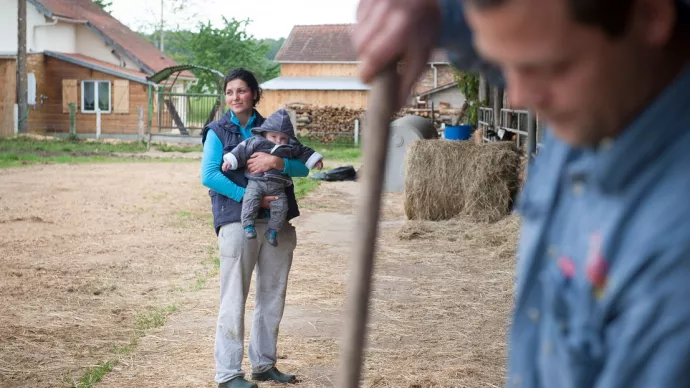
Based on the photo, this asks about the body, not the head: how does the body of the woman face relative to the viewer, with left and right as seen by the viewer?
facing the viewer and to the right of the viewer

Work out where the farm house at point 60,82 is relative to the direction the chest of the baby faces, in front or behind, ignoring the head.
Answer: behind

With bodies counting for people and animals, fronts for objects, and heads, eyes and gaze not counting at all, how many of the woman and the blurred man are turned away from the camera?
0

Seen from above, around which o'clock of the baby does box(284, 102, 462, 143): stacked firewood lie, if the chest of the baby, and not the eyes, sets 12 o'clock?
The stacked firewood is roughly at 6 o'clock from the baby.

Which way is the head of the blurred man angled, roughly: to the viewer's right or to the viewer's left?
to the viewer's left

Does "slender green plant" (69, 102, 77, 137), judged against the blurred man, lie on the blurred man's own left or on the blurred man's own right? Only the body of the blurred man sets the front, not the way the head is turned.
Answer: on the blurred man's own right

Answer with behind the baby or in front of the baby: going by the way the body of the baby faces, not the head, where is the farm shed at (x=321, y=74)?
behind

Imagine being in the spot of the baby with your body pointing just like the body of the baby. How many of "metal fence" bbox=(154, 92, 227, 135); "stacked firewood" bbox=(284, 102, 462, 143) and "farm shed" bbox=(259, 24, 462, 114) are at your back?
3

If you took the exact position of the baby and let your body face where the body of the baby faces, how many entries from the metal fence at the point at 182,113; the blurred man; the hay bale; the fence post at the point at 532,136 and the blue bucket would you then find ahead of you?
1

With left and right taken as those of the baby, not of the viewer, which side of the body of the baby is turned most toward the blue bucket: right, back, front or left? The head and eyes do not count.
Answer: back

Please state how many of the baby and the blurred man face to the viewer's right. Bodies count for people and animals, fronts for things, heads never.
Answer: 0

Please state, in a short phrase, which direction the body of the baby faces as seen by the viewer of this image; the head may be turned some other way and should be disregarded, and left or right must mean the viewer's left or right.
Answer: facing the viewer

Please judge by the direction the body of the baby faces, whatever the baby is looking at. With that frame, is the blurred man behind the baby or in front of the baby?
in front

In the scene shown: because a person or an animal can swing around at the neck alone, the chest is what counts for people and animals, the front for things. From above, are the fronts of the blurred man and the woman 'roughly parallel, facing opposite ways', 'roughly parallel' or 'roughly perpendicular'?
roughly perpendicular
